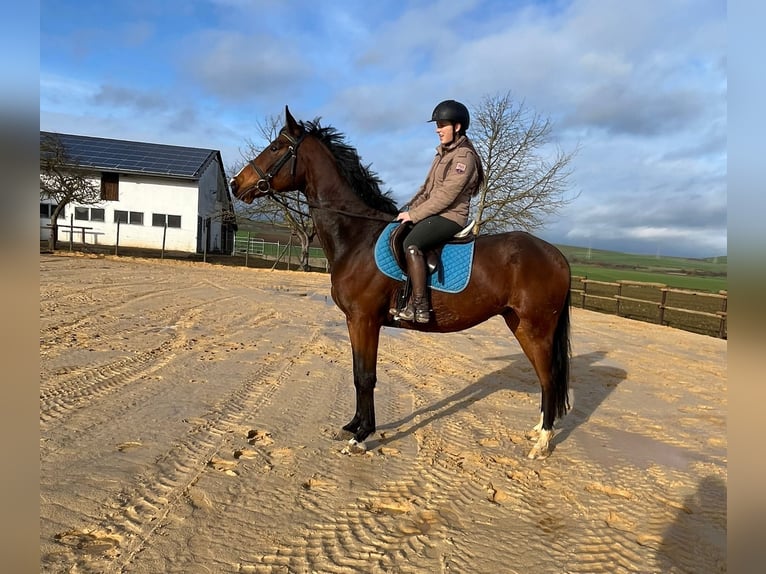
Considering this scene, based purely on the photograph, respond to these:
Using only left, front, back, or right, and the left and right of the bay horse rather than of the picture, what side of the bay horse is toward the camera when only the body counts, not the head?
left

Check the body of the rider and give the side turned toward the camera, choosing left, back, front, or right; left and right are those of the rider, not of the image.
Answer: left

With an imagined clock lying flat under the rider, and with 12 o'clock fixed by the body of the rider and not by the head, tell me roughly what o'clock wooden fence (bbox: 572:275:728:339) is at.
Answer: The wooden fence is roughly at 4 o'clock from the rider.

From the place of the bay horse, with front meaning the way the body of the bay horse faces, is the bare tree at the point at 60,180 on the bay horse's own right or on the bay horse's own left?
on the bay horse's own right

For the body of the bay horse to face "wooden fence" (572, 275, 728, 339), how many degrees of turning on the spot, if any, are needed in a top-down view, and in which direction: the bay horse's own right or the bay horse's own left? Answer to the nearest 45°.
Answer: approximately 135° to the bay horse's own right

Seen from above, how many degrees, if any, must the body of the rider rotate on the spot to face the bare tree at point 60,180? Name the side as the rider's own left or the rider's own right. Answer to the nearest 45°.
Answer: approximately 45° to the rider's own right
